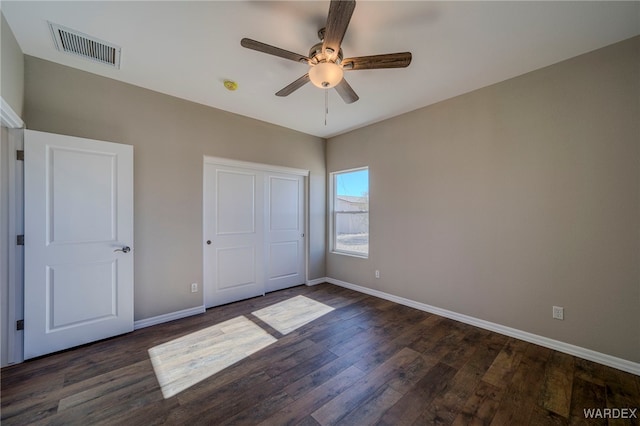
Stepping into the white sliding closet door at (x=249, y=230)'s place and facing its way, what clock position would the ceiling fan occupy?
The ceiling fan is roughly at 1 o'clock from the white sliding closet door.

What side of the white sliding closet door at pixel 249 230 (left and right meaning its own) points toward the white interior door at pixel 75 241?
right

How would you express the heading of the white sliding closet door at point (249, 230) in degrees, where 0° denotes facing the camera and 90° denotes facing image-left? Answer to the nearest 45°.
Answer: approximately 315°

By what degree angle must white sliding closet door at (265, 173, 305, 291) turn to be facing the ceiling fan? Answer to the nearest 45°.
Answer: approximately 45° to its right

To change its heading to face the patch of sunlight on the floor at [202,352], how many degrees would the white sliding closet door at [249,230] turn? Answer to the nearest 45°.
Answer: approximately 45° to its right

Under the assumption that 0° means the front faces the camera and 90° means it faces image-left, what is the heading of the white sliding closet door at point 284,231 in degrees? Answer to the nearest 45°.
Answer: approximately 315°
